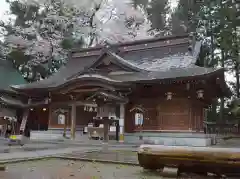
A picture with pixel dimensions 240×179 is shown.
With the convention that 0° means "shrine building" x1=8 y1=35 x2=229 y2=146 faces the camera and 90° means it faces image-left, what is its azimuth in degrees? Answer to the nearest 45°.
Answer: approximately 45°

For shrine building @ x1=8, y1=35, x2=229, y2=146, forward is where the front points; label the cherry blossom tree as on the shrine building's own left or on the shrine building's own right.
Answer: on the shrine building's own right
